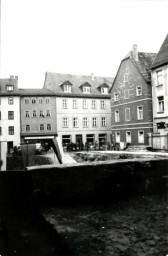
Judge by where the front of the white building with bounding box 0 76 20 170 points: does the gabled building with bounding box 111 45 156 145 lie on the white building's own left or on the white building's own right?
on the white building's own left

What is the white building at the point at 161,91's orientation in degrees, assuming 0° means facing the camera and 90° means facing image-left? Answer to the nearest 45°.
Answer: approximately 45°

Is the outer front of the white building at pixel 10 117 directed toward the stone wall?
yes

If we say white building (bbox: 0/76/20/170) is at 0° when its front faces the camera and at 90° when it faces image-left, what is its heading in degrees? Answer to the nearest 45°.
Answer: approximately 0°

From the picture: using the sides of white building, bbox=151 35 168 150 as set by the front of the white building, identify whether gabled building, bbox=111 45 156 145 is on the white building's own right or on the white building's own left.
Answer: on the white building's own right

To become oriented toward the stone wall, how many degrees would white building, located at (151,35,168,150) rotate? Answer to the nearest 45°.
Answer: approximately 45° to its left

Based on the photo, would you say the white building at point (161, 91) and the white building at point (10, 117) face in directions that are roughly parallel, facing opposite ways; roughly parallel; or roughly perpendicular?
roughly perpendicular

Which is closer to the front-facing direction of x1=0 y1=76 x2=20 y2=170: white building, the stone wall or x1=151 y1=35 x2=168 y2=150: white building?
the stone wall
